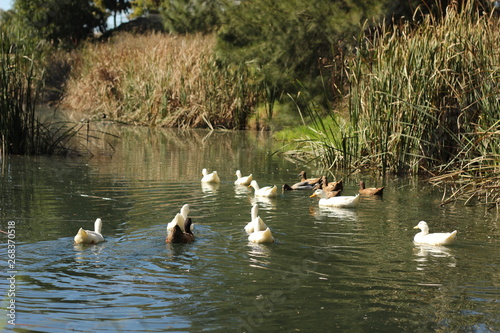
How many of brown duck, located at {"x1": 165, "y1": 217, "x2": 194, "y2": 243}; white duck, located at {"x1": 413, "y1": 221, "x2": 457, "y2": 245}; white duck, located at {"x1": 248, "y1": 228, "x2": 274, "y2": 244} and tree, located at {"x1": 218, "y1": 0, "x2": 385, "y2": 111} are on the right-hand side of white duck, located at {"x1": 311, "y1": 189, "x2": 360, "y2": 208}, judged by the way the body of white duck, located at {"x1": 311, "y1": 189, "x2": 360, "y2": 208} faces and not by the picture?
1

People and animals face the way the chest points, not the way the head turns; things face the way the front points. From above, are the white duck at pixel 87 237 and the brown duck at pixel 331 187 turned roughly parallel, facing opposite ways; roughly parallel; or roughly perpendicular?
roughly parallel, facing opposite ways

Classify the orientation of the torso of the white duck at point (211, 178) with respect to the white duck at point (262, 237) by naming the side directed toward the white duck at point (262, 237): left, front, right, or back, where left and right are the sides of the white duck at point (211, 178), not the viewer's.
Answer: left

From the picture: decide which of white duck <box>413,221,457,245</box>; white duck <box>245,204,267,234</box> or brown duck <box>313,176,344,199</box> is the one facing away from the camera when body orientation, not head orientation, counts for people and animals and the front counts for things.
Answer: white duck <box>245,204,267,234</box>

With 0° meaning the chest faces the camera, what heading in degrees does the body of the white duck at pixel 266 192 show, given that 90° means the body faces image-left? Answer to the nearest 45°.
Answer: approximately 90°

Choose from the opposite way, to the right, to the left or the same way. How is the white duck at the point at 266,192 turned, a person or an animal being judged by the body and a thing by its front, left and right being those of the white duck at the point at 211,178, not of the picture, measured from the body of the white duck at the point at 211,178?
the same way

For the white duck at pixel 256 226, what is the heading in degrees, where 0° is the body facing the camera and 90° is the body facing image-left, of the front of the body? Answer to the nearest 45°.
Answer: approximately 180°

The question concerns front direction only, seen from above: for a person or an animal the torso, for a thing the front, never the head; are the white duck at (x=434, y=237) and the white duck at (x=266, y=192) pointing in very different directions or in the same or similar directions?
same or similar directions

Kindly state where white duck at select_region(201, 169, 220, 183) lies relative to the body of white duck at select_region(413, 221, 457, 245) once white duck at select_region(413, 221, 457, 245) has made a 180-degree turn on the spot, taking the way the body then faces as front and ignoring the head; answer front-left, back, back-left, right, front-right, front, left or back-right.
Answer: back-left

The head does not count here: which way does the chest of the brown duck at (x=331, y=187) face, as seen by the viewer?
to the viewer's left

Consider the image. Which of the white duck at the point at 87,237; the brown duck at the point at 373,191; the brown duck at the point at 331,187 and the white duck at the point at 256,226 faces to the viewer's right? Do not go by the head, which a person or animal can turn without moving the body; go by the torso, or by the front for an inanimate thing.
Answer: the white duck at the point at 87,237

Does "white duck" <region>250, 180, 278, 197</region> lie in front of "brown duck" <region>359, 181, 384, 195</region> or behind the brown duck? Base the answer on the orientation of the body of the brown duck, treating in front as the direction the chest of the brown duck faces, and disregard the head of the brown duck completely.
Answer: in front

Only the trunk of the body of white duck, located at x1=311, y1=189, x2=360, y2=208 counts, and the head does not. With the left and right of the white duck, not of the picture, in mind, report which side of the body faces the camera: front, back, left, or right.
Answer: left

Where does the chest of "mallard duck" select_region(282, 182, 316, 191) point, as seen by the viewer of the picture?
to the viewer's left

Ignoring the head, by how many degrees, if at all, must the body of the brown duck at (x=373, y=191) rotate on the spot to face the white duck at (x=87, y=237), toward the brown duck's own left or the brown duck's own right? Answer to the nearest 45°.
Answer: approximately 45° to the brown duck's own left

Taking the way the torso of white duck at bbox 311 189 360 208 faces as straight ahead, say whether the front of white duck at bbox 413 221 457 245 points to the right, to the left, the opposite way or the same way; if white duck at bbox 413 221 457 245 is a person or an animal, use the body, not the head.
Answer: the same way

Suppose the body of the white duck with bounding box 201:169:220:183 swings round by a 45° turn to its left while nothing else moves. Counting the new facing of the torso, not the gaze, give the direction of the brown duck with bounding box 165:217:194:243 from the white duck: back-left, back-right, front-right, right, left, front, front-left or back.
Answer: front-left

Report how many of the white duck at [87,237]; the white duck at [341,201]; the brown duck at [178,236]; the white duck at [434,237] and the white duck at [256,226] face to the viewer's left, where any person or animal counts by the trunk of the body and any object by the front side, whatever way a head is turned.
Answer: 2

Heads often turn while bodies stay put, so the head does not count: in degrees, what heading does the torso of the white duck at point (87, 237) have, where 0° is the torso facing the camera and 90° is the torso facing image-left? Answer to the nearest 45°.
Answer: approximately 270°
